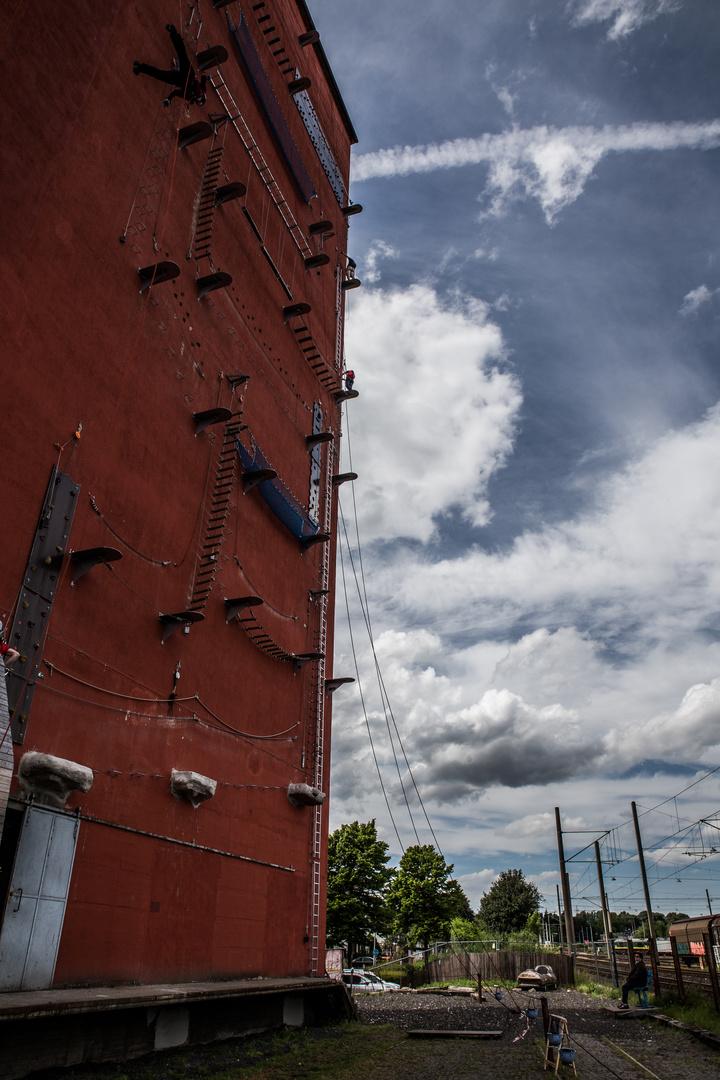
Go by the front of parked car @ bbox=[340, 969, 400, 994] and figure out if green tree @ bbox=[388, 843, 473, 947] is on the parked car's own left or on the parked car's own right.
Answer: on the parked car's own left

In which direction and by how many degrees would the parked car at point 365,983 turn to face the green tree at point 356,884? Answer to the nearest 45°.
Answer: approximately 90° to its left

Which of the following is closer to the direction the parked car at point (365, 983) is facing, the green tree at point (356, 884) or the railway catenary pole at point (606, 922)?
the railway catenary pole

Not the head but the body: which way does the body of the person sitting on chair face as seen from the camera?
to the viewer's left

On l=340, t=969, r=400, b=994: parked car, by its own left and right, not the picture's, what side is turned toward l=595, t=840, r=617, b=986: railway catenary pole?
front

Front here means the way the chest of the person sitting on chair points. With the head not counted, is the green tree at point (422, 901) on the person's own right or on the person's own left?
on the person's own right

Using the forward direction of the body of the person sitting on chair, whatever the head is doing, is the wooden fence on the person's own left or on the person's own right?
on the person's own right

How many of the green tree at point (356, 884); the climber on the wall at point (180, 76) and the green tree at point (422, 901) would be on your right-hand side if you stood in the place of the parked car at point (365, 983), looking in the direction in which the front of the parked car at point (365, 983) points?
1

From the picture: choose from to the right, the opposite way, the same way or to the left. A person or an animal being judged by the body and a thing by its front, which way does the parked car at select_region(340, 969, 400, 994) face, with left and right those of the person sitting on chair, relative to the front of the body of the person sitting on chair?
the opposite way

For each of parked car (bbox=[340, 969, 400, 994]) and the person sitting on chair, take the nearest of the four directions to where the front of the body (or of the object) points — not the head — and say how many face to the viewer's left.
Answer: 1

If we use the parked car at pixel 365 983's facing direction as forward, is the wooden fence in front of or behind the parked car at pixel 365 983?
in front

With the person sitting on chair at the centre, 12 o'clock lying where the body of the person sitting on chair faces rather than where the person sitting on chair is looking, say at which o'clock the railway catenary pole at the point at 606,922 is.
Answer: The railway catenary pole is roughly at 3 o'clock from the person sitting on chair.

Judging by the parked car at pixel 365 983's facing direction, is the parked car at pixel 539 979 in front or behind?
in front

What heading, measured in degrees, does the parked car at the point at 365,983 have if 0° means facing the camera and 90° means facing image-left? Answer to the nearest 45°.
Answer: approximately 270°

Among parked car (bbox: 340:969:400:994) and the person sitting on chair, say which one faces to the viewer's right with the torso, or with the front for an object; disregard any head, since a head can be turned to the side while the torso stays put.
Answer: the parked car

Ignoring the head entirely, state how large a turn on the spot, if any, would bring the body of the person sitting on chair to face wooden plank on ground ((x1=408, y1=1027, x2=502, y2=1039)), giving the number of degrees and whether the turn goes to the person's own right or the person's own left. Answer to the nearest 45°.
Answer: approximately 45° to the person's own left
